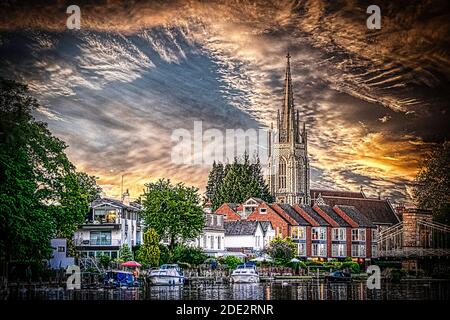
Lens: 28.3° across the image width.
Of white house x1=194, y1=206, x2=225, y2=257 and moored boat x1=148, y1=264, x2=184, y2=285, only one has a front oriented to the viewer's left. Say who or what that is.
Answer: the moored boat

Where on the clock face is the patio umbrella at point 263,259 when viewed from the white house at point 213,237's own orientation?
The patio umbrella is roughly at 10 o'clock from the white house.

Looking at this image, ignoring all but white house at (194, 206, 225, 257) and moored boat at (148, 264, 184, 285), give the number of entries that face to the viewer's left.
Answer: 1

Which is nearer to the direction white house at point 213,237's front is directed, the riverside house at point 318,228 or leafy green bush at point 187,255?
the leafy green bush

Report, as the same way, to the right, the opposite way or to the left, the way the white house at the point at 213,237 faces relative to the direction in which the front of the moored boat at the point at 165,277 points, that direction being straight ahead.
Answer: to the left

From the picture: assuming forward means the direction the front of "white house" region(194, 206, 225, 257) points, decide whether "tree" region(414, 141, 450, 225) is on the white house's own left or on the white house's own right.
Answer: on the white house's own left

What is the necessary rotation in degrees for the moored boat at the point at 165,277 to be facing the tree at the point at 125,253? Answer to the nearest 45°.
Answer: approximately 45° to its right

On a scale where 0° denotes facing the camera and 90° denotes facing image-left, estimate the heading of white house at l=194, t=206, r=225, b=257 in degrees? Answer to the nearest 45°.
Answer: approximately 0°

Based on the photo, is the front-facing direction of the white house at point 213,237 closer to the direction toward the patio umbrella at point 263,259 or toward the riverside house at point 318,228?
the patio umbrella

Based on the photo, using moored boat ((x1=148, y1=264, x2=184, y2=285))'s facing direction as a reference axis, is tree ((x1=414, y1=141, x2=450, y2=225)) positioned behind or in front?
behind

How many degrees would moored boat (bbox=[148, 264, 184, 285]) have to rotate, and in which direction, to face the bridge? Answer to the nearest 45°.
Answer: approximately 135° to its right

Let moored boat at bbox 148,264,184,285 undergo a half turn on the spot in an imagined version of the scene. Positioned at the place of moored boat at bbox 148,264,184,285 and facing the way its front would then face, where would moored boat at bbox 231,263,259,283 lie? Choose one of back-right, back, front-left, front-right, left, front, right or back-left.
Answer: front-left

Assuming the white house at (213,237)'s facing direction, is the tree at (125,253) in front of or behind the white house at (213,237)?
in front

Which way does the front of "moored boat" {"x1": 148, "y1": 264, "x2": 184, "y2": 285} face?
to the viewer's left
